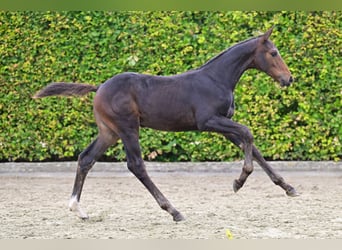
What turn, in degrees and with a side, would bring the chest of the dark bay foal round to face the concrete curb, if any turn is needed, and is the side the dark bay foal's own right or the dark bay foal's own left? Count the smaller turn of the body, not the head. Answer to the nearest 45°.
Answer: approximately 90° to the dark bay foal's own left

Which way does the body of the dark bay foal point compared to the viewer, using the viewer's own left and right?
facing to the right of the viewer
